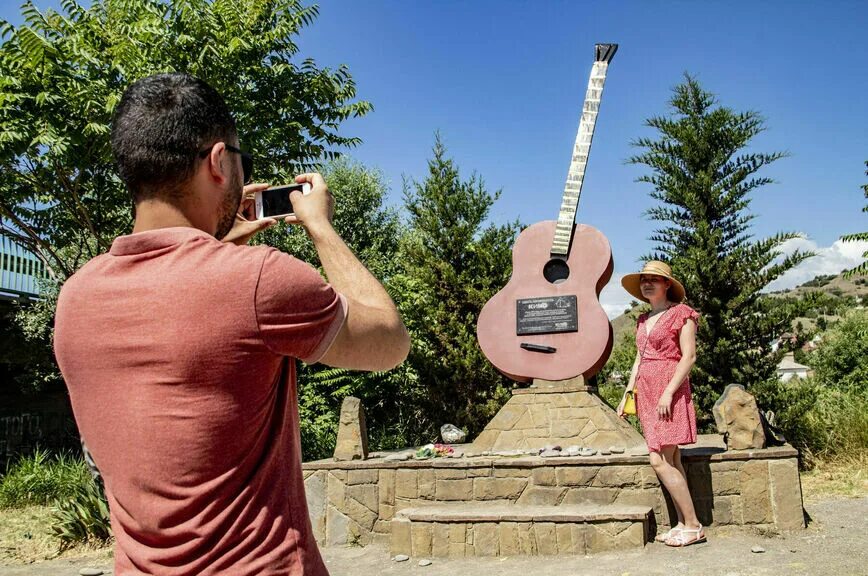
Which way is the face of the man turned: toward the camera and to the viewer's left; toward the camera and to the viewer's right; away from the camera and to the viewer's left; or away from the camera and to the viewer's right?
away from the camera and to the viewer's right

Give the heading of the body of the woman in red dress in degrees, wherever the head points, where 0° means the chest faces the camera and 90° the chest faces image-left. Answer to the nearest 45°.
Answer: approximately 45°

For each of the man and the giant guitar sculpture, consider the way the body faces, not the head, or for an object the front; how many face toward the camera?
1

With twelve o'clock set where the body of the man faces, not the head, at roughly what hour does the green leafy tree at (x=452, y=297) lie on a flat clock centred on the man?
The green leafy tree is roughly at 11 o'clock from the man.

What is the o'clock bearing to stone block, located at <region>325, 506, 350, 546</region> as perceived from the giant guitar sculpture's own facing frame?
The stone block is roughly at 2 o'clock from the giant guitar sculpture.

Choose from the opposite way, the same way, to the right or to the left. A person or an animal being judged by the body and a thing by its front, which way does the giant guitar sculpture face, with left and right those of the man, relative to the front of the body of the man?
the opposite way
